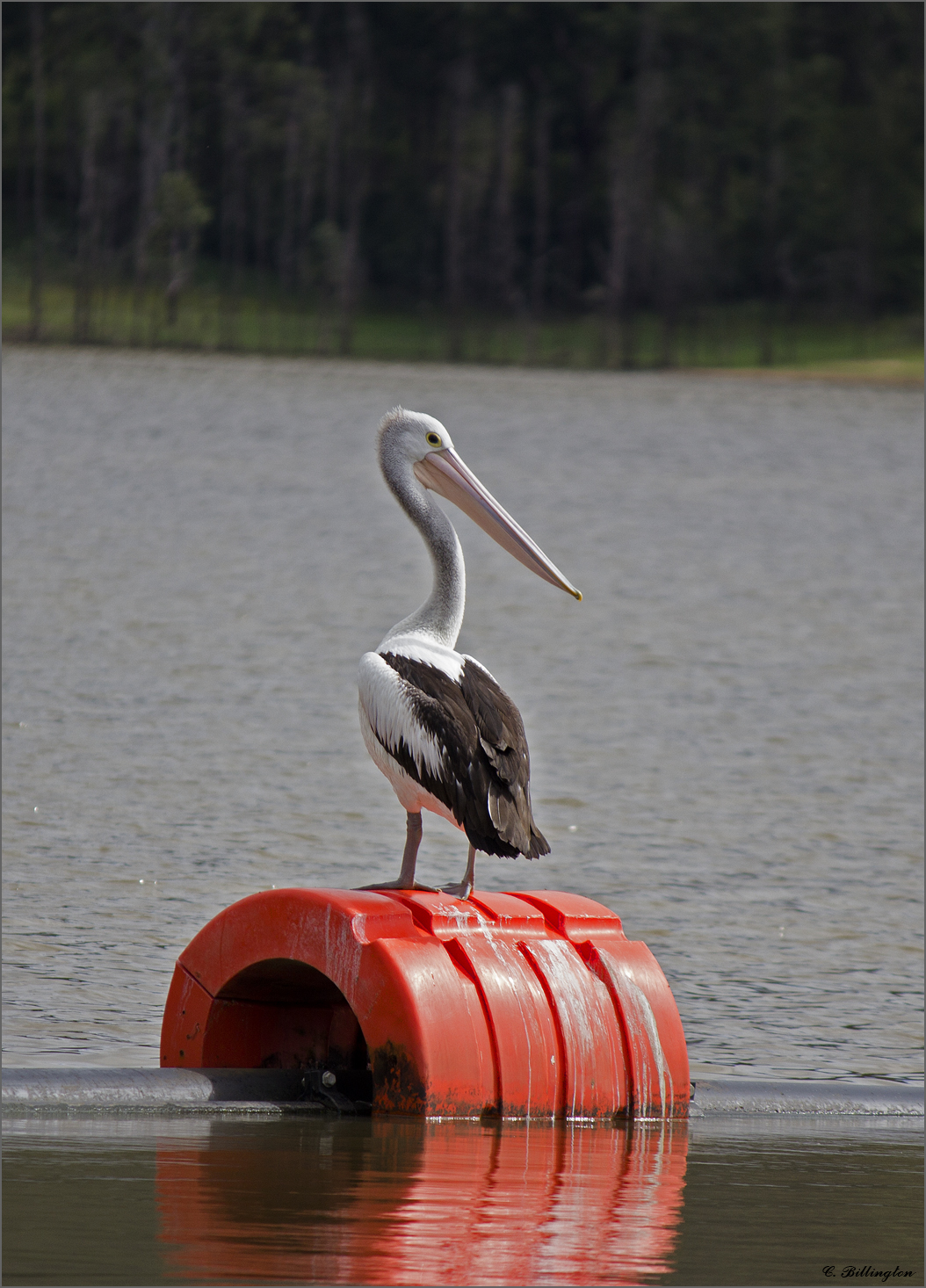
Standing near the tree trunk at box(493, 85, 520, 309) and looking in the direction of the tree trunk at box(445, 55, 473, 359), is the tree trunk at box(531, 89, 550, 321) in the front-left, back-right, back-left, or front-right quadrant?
back-left

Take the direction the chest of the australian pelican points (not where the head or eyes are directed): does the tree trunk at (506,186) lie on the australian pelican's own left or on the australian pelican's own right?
on the australian pelican's own right

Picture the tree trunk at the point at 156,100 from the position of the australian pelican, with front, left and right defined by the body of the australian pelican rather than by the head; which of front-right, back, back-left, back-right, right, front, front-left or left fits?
front-right

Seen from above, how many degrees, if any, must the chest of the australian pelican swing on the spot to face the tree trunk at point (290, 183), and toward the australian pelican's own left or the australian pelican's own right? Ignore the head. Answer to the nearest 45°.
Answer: approximately 45° to the australian pelican's own right

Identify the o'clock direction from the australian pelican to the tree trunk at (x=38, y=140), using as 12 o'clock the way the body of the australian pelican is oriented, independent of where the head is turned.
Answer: The tree trunk is roughly at 1 o'clock from the australian pelican.

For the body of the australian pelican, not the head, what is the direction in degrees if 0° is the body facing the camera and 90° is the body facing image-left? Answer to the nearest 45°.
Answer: approximately 135°

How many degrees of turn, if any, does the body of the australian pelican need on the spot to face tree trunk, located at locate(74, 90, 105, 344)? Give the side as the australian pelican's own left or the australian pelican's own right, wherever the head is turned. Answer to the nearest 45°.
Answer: approximately 45° to the australian pelican's own right

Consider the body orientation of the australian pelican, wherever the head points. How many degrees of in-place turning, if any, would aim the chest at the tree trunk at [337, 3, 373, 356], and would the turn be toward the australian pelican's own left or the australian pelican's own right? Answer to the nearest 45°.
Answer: approximately 45° to the australian pelican's own right

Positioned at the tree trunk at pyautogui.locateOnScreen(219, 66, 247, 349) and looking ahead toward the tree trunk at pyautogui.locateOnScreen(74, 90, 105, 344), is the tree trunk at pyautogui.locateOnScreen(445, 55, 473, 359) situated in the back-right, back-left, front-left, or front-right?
back-left
